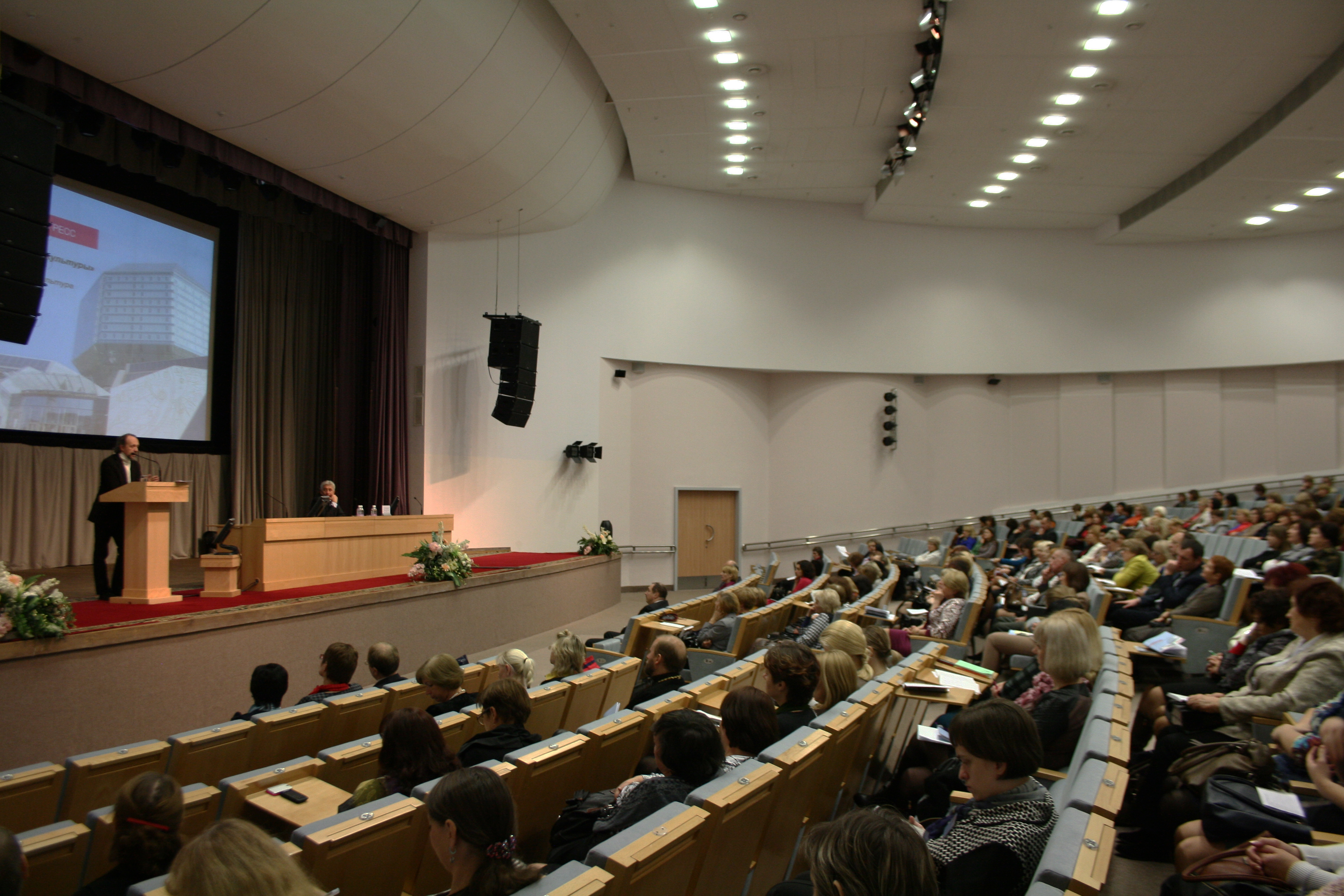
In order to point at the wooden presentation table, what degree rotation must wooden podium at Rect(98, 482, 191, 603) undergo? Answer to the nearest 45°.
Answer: approximately 90° to its left

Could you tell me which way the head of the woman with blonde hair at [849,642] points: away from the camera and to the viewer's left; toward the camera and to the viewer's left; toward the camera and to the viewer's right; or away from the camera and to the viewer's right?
away from the camera and to the viewer's left

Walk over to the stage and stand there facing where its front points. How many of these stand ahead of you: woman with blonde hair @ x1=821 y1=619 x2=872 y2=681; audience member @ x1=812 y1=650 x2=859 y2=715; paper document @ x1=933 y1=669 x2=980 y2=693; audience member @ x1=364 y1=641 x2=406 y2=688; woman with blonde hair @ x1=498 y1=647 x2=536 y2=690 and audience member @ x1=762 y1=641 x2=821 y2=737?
6

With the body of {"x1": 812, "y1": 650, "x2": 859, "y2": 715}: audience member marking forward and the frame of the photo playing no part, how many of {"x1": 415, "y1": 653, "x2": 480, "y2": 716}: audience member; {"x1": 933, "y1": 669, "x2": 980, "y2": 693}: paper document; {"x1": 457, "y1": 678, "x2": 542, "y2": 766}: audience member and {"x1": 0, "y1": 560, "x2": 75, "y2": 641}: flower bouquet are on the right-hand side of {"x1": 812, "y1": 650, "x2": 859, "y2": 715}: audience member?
1

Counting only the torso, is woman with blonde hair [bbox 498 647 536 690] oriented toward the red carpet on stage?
yes

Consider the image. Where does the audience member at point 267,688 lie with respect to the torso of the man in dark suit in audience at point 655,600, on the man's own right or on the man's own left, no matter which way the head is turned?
on the man's own left

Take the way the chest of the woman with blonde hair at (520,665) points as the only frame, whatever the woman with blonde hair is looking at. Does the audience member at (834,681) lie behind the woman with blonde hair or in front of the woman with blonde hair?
behind

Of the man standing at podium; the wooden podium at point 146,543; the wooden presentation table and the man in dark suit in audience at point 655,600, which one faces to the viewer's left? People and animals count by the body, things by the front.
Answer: the man in dark suit in audience

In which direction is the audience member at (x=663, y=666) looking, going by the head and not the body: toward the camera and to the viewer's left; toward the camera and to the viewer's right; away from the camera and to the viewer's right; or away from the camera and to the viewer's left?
away from the camera and to the viewer's left

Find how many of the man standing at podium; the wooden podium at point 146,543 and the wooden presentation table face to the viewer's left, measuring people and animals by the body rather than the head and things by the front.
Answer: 0

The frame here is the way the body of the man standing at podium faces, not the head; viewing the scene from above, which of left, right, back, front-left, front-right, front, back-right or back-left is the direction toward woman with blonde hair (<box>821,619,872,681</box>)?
front

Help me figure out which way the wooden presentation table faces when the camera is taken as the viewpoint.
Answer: facing the viewer and to the right of the viewer

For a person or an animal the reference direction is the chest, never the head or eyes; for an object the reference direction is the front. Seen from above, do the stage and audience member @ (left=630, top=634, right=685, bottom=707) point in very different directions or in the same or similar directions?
very different directions

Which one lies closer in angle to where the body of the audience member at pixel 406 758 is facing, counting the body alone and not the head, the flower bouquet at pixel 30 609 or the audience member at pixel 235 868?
the flower bouquet

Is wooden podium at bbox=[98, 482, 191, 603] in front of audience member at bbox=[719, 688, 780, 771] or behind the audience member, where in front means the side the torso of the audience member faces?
in front

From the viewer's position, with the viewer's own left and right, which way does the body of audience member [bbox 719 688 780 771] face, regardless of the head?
facing away from the viewer and to the left of the viewer

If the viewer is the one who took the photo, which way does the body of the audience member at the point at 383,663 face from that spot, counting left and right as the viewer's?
facing away from the viewer and to the left of the viewer

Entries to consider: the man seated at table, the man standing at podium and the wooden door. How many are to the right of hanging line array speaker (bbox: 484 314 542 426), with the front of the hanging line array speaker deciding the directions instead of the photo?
2

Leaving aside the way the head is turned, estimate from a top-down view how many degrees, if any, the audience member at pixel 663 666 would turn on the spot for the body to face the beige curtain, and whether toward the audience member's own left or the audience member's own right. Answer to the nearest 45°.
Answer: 0° — they already face it

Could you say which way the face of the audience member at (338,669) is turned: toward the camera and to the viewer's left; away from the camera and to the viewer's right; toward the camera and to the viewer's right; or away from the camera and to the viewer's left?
away from the camera and to the viewer's left

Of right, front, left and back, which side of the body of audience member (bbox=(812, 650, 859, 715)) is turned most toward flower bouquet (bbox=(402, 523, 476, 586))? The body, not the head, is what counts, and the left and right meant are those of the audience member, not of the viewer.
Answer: front
